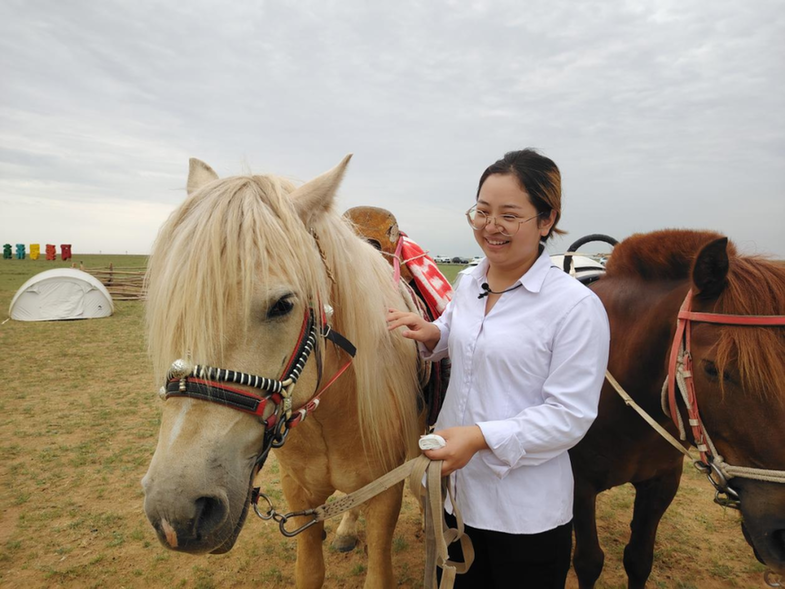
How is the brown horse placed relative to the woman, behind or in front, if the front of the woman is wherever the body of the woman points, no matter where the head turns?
behind

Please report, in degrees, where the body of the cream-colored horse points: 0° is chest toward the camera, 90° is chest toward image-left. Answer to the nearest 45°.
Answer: approximately 45°

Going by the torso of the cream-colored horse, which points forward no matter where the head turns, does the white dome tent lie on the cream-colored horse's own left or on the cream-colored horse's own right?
on the cream-colored horse's own right

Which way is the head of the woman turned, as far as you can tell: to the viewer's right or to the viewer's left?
to the viewer's left
